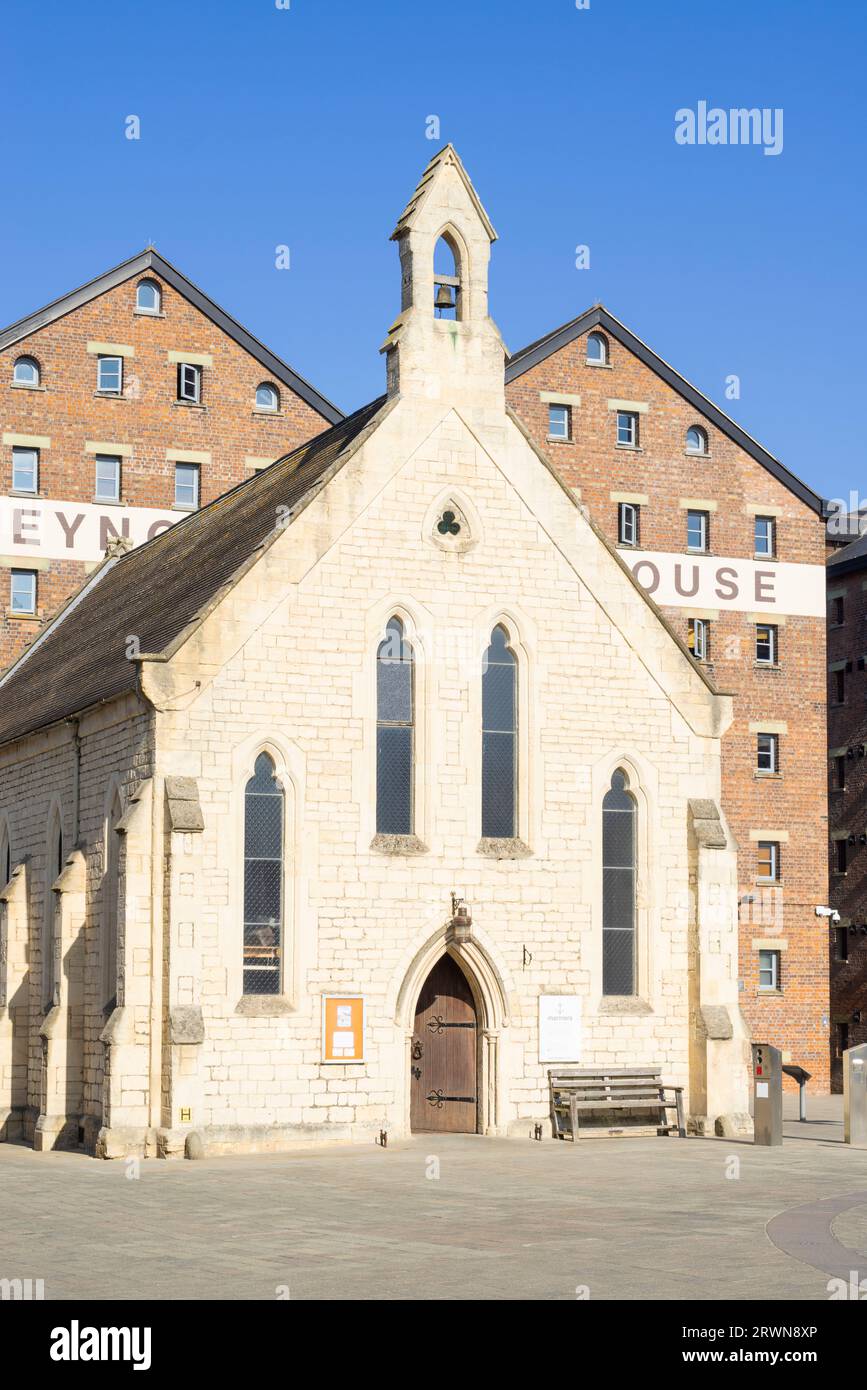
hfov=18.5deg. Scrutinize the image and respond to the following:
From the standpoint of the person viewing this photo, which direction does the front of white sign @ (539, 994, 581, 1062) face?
facing the viewer

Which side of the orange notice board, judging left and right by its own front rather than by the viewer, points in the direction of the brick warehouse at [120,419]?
back

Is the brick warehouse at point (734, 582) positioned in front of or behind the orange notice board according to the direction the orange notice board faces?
behind

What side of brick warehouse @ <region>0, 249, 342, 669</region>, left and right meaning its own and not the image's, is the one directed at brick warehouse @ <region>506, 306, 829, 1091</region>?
left

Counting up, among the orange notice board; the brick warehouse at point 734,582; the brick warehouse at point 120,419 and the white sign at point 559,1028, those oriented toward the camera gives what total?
4

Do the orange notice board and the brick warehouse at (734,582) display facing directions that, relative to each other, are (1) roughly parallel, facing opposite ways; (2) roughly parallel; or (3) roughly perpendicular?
roughly parallel

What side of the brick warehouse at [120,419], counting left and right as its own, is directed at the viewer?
front

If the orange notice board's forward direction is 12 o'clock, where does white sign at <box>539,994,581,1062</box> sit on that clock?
The white sign is roughly at 8 o'clock from the orange notice board.

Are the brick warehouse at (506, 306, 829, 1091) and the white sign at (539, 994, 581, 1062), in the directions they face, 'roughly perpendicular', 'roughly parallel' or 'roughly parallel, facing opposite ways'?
roughly parallel

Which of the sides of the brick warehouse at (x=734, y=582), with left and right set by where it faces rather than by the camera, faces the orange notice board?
front

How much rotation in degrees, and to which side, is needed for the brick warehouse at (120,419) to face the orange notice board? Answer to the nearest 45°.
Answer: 0° — it already faces it

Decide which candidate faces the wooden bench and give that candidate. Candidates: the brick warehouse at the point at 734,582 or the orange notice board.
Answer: the brick warehouse
